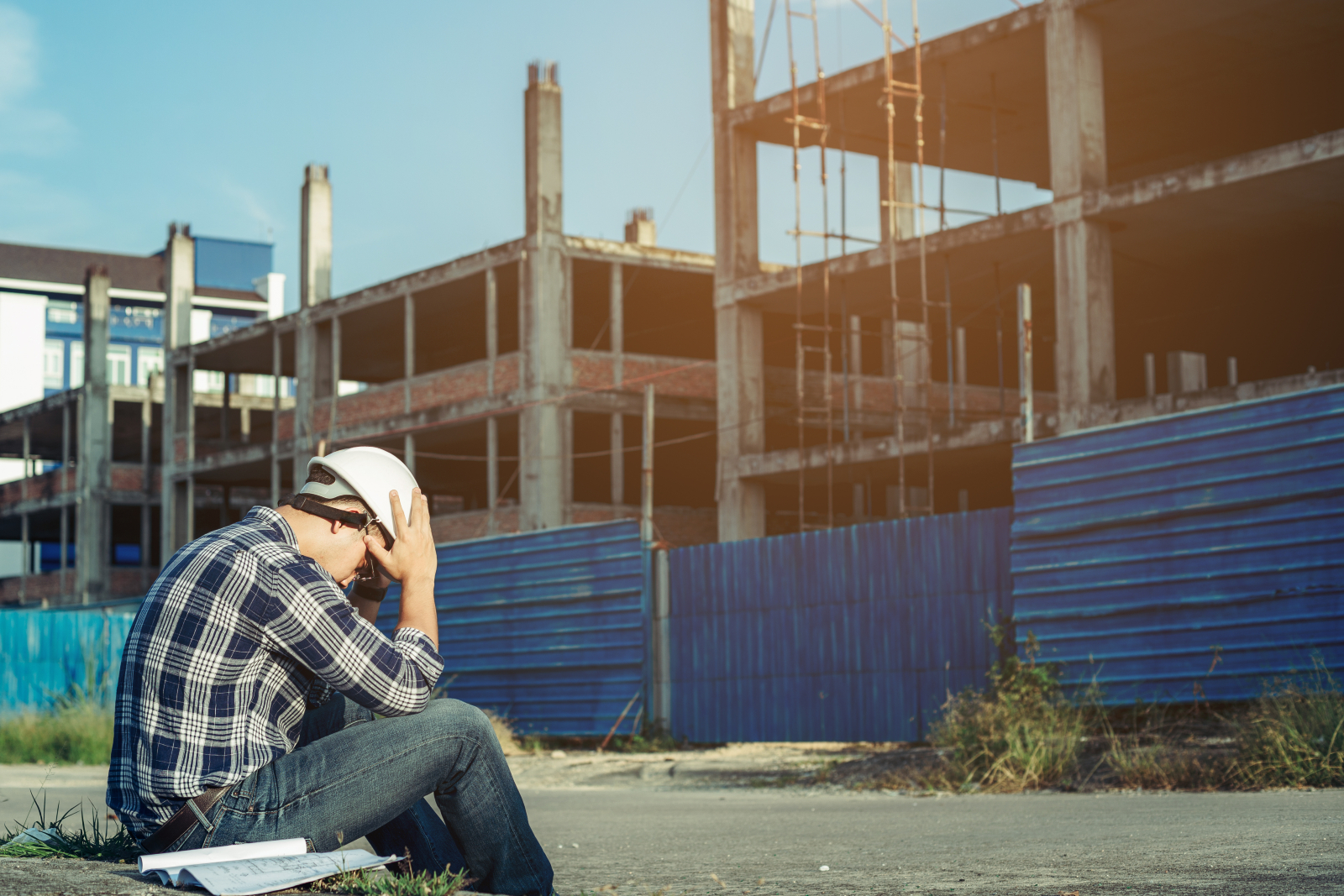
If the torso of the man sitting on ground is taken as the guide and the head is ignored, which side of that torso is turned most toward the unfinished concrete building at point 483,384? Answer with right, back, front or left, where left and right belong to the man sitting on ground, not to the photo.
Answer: left

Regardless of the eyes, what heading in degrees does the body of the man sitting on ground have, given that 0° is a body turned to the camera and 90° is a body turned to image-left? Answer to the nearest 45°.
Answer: approximately 270°

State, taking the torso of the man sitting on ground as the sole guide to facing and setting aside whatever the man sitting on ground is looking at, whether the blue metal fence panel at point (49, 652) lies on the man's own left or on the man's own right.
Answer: on the man's own left

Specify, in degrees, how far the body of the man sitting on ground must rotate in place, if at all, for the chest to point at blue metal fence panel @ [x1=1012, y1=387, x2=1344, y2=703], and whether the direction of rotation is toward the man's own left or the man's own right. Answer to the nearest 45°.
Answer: approximately 45° to the man's own left

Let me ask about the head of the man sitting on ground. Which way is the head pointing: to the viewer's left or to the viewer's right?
to the viewer's right

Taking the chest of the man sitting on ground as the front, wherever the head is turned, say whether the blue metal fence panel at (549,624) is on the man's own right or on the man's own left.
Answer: on the man's own left
